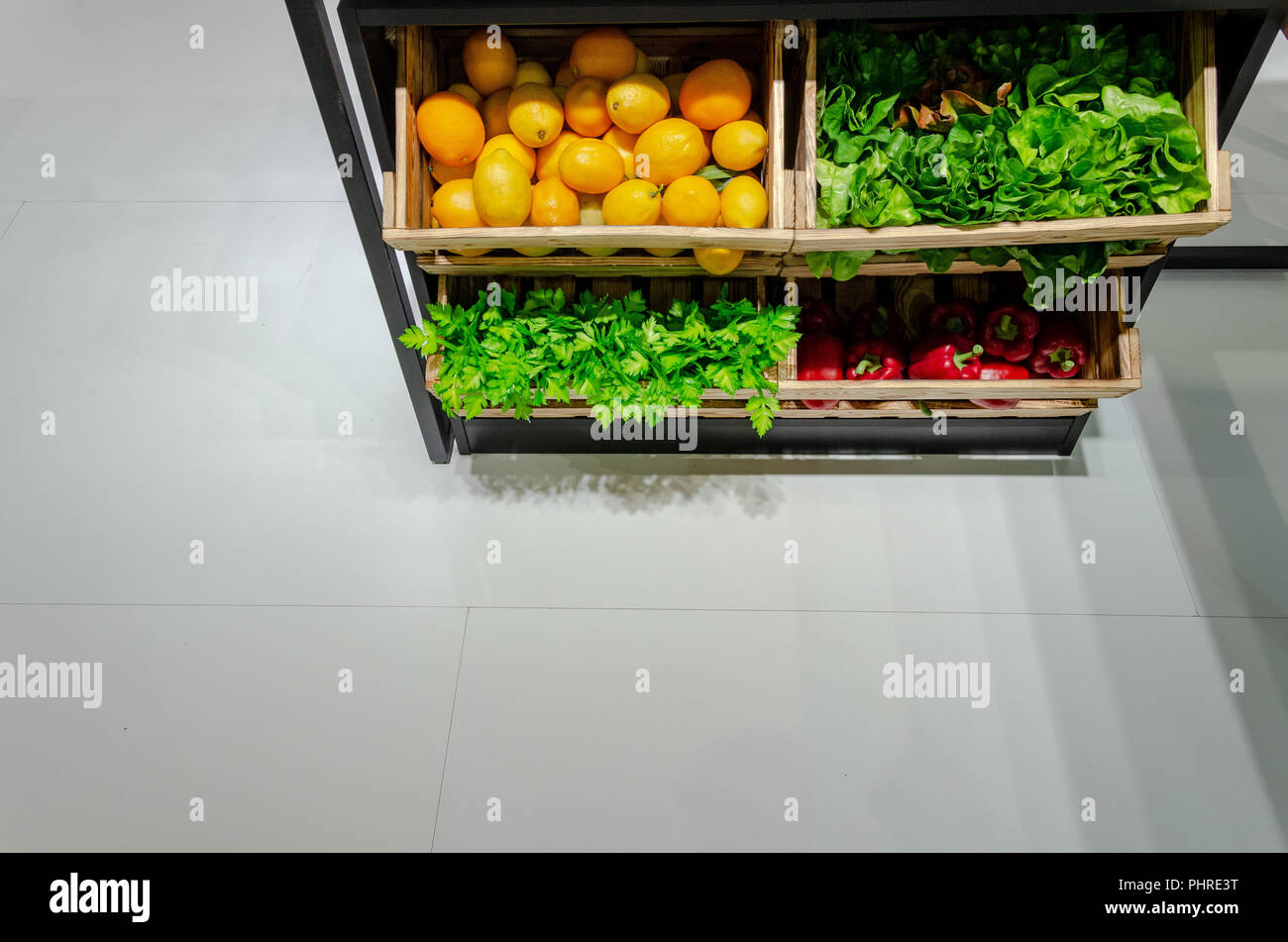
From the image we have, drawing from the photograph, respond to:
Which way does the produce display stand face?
toward the camera
